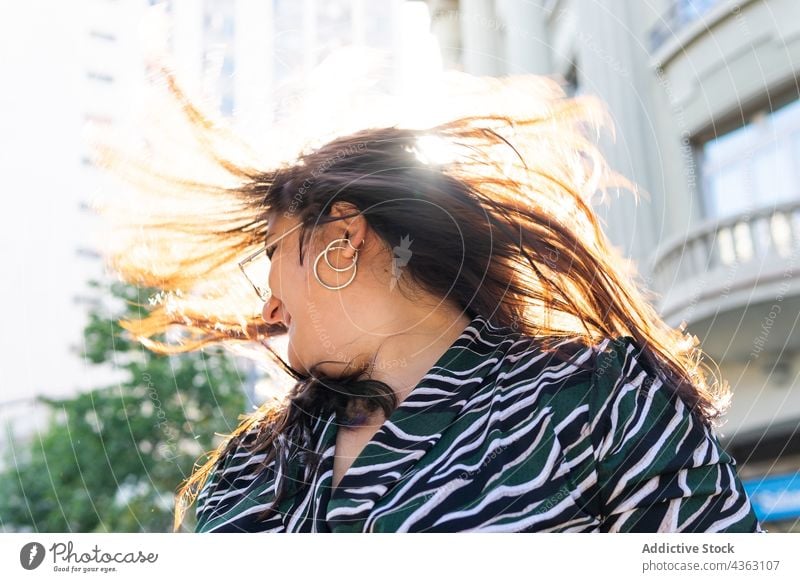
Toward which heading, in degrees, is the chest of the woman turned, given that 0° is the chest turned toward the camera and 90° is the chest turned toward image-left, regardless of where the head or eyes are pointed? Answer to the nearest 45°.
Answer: approximately 45°

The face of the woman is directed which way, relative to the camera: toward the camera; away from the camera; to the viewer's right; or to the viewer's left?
to the viewer's left

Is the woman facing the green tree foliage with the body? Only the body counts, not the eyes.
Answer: no
